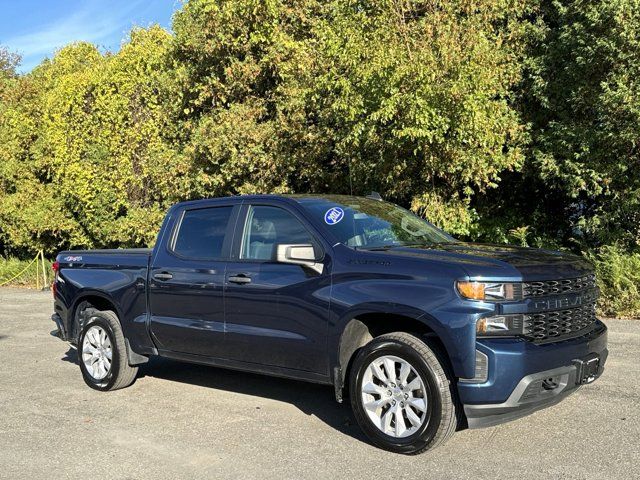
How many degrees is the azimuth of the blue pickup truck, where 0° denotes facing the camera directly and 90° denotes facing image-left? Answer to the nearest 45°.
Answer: approximately 315°

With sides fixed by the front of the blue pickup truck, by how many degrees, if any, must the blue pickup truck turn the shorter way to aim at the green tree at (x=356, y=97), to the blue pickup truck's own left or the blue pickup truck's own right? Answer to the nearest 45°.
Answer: approximately 135° to the blue pickup truck's own left

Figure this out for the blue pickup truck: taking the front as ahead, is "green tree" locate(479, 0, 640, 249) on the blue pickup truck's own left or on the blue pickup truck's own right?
on the blue pickup truck's own left

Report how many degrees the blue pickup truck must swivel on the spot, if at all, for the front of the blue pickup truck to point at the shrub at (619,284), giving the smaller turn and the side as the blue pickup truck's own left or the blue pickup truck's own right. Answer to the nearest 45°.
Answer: approximately 90° to the blue pickup truck's own left

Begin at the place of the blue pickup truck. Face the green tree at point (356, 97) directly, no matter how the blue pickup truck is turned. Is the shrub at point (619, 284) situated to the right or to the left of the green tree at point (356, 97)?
right
